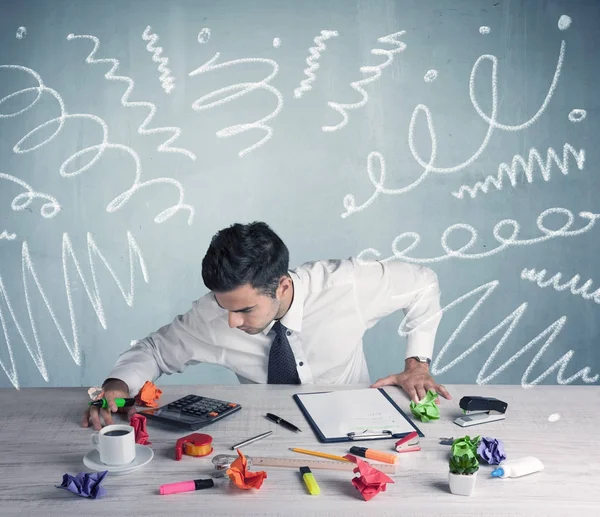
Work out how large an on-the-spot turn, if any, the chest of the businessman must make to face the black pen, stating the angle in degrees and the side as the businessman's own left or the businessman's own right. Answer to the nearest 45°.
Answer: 0° — they already face it

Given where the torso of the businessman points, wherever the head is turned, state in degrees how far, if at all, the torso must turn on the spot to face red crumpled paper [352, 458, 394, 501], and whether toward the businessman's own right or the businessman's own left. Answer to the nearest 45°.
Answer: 0° — they already face it

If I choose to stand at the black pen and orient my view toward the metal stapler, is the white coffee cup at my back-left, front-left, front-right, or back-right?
back-right

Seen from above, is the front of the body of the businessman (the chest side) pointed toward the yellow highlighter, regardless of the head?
yes
